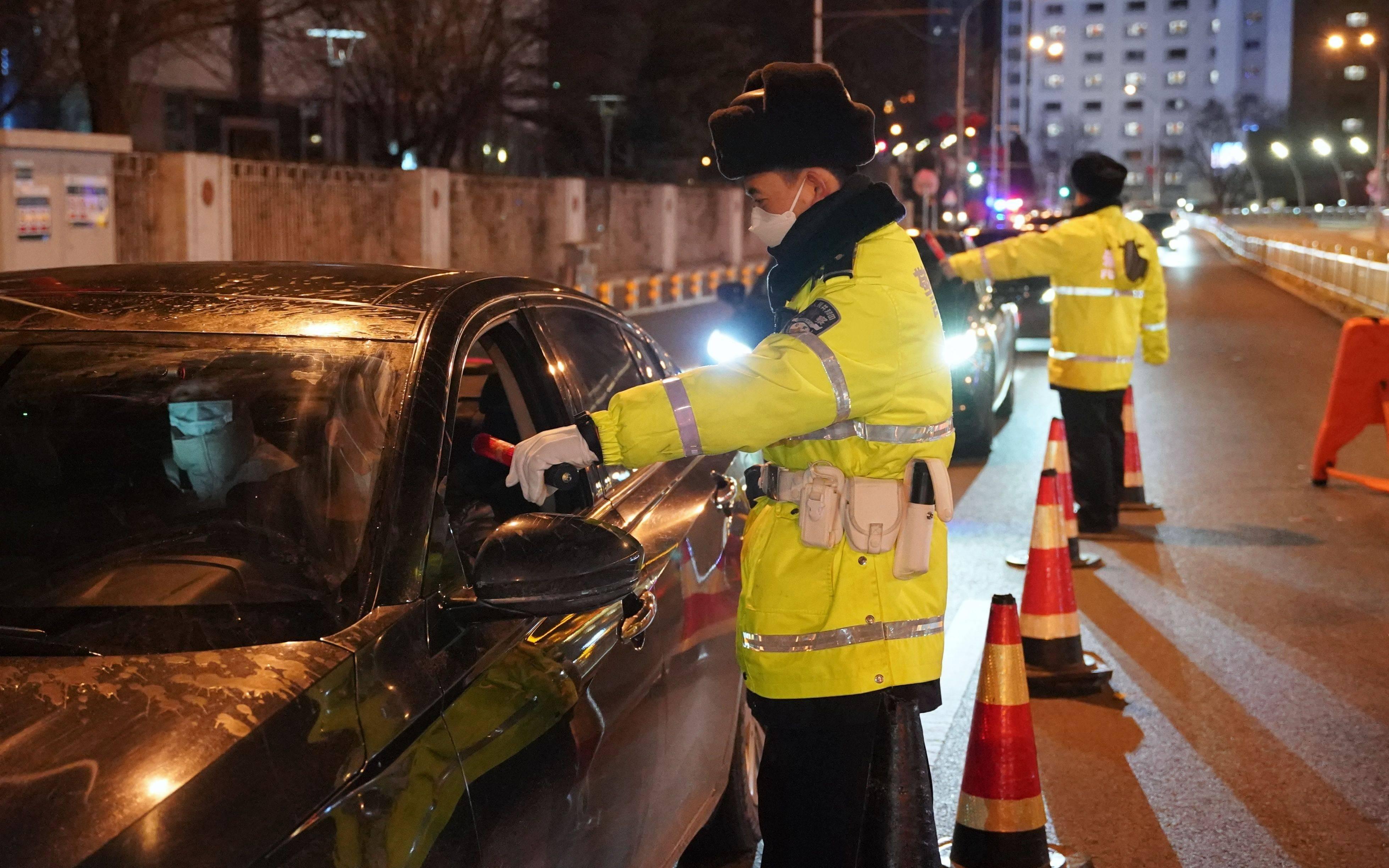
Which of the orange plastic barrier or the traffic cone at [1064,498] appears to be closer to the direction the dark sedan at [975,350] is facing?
the traffic cone

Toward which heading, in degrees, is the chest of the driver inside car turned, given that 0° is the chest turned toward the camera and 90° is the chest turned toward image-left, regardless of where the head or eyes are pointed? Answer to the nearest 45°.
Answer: approximately 45°

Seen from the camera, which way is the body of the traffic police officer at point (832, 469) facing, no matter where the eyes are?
to the viewer's left

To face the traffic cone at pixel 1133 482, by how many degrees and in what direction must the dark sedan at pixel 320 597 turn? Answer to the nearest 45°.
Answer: approximately 180°

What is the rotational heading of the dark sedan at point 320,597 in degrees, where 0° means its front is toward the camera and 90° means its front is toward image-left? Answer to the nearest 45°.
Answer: approximately 45°

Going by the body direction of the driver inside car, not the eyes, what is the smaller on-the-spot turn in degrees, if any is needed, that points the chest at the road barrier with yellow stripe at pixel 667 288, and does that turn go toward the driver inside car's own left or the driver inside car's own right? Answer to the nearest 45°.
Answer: approximately 135° to the driver inside car's own right

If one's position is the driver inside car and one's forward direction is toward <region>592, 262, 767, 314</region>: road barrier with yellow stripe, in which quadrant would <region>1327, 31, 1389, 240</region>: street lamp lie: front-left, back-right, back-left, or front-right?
front-right

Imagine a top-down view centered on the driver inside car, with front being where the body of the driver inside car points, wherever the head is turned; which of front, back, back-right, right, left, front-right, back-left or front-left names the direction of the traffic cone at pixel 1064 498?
back

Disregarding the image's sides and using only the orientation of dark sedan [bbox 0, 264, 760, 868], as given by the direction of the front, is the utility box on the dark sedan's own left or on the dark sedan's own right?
on the dark sedan's own right

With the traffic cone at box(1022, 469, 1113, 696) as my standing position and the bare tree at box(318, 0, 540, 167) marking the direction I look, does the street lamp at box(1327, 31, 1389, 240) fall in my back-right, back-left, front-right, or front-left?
front-right

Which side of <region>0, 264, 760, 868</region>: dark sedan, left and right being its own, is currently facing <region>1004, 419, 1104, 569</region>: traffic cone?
back

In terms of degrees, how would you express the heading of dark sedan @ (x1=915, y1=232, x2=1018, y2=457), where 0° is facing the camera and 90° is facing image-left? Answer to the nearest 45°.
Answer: approximately 45°

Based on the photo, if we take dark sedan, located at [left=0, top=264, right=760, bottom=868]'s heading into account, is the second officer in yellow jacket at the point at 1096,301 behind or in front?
behind

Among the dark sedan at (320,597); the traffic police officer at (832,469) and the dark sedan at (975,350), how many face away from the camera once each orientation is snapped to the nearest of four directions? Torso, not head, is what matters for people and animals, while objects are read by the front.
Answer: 0

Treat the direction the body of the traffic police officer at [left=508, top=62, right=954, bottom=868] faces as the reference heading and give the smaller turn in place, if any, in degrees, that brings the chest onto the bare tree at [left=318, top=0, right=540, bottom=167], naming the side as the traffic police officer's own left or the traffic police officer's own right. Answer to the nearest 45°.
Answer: approximately 90° to the traffic police officer's own right

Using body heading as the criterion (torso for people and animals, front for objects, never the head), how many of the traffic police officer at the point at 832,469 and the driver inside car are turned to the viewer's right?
0

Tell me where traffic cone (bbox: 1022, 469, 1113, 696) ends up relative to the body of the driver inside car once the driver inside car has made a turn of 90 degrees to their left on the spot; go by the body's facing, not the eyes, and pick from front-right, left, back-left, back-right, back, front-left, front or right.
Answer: left

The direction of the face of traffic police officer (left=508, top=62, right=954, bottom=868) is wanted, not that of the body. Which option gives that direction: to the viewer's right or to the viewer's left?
to the viewer's left

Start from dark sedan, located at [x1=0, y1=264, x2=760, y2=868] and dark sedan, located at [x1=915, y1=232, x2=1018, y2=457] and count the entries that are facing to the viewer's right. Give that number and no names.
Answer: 0
